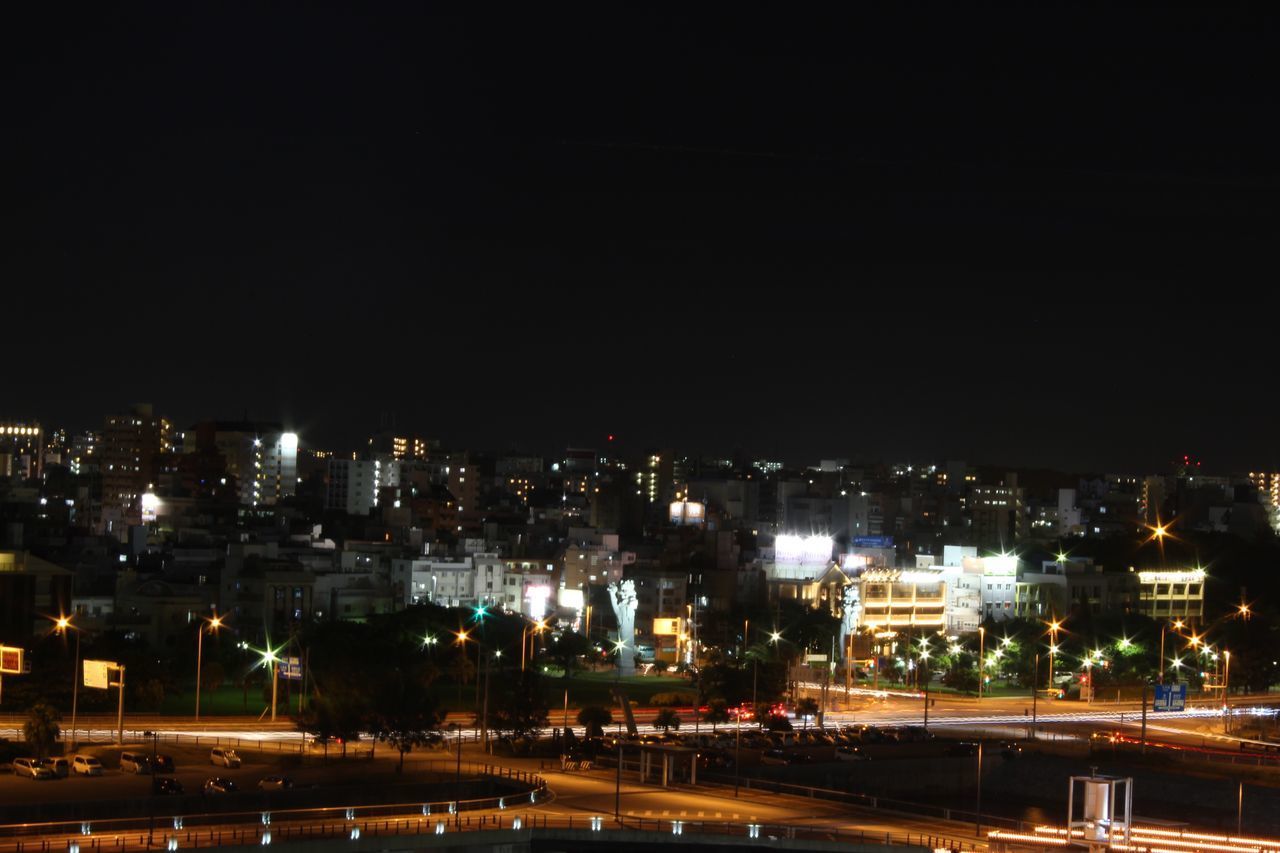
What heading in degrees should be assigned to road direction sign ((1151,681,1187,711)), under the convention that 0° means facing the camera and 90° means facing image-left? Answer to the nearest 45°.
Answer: approximately 0°

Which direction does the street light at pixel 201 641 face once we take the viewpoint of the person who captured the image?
facing to the right of the viewer

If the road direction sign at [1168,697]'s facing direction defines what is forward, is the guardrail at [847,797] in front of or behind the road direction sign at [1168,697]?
in front

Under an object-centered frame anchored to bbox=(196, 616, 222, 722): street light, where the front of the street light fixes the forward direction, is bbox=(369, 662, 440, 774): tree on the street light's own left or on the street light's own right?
on the street light's own right

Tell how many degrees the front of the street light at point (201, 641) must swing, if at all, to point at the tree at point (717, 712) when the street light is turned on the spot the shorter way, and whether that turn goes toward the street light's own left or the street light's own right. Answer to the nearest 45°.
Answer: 0° — it already faces it

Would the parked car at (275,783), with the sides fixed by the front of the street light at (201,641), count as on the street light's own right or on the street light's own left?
on the street light's own right

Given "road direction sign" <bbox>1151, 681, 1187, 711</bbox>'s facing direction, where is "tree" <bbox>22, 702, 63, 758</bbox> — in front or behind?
in front

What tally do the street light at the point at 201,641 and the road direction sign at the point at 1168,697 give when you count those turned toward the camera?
1

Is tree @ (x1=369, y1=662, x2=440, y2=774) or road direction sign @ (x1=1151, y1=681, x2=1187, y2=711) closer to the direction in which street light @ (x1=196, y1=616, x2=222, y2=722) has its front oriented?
the road direction sign

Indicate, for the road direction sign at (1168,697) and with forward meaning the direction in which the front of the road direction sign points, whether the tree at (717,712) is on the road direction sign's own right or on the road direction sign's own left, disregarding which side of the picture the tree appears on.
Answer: on the road direction sign's own right

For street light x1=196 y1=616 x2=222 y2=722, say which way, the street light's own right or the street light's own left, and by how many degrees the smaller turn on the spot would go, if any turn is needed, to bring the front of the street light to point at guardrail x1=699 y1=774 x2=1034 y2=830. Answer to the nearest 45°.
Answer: approximately 45° to the street light's own right

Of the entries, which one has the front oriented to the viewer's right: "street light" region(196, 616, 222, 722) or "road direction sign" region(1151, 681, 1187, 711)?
the street light
